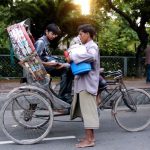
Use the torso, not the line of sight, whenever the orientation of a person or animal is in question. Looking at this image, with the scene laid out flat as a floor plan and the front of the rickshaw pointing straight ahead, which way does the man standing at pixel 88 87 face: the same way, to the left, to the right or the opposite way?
the opposite way

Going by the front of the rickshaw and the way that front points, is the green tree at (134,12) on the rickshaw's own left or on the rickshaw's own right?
on the rickshaw's own left

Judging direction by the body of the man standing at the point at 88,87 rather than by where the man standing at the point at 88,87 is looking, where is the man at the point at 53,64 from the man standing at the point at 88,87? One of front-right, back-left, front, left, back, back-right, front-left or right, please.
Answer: front-right

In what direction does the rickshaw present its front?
to the viewer's right

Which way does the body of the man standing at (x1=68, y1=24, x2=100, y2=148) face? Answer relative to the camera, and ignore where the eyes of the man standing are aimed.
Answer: to the viewer's left

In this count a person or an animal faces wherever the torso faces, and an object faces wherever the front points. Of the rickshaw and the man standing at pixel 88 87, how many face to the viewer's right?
1

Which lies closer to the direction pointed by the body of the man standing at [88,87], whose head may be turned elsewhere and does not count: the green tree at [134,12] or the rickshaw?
the rickshaw

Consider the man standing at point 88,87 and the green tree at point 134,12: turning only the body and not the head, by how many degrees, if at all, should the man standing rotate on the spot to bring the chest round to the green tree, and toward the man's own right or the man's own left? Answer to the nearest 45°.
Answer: approximately 90° to the man's own right
